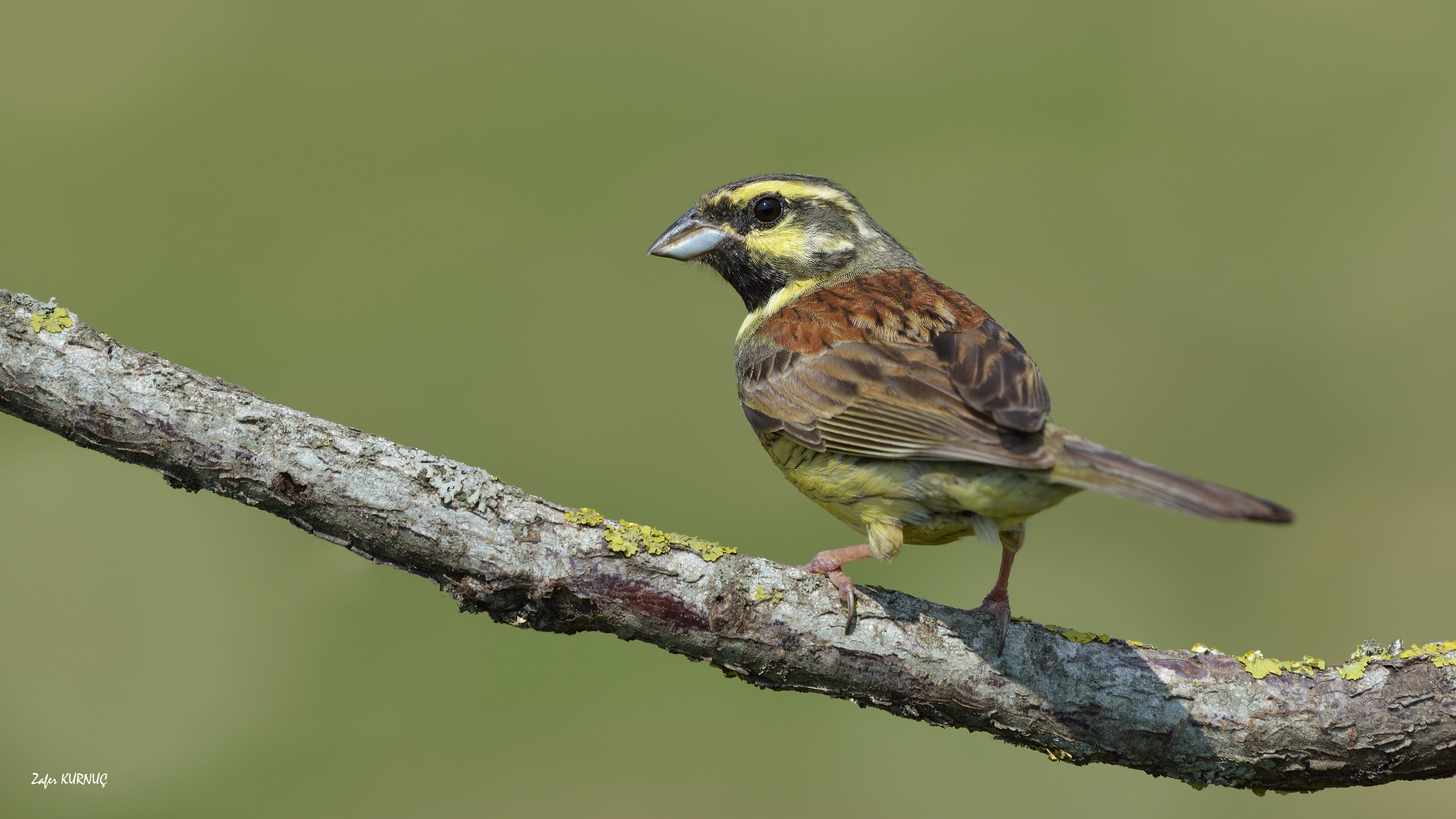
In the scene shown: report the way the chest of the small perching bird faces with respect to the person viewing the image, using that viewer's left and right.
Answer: facing to the left of the viewer
